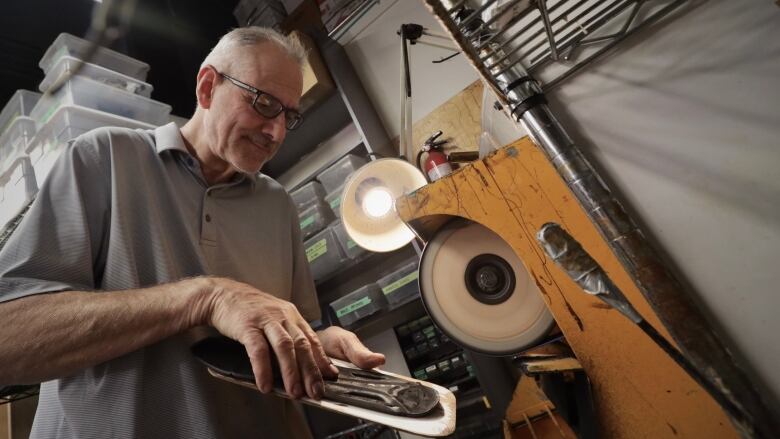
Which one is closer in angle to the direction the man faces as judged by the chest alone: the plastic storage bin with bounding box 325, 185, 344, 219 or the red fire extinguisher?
the red fire extinguisher

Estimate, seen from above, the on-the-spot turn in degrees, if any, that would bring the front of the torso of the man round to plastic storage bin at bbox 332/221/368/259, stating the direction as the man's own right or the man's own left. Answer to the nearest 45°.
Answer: approximately 90° to the man's own left

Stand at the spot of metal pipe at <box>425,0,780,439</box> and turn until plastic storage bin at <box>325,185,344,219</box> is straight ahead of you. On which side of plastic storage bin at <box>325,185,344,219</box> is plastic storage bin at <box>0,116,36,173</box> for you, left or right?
left

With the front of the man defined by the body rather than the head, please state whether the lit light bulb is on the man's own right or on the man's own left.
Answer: on the man's own left

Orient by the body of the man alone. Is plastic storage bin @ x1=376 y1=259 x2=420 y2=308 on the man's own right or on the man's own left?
on the man's own left

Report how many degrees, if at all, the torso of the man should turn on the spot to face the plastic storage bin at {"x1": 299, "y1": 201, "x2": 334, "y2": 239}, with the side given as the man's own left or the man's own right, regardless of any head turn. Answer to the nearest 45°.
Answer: approximately 90° to the man's own left

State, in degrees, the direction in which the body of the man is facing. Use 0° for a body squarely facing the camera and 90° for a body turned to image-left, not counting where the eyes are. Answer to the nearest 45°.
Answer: approximately 315°
